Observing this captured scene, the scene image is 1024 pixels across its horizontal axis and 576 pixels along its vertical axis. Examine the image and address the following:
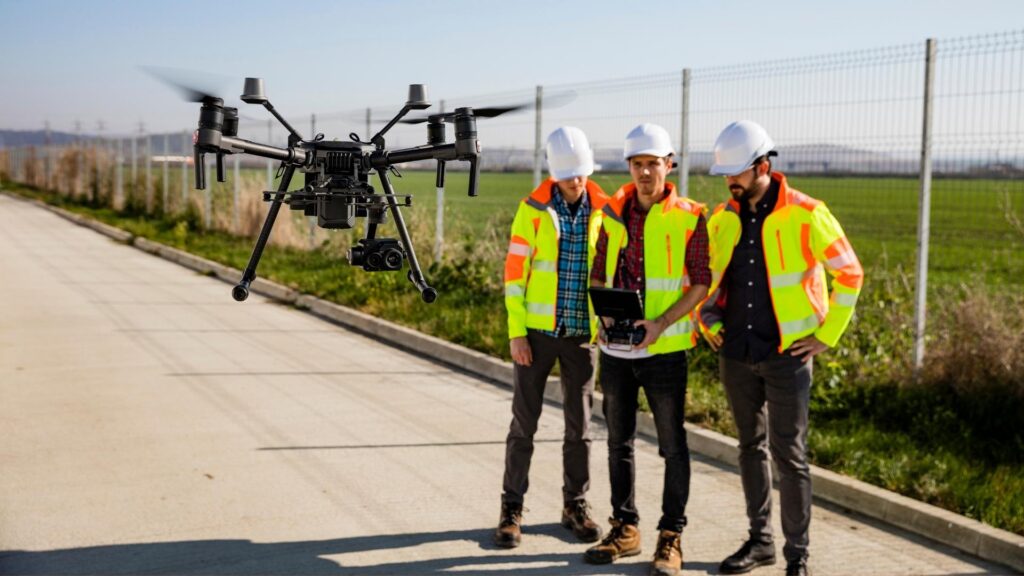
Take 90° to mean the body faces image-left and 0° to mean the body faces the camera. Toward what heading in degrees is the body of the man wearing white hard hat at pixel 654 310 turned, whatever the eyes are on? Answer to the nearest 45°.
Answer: approximately 45°

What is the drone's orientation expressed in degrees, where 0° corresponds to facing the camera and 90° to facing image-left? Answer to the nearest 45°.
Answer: approximately 0°

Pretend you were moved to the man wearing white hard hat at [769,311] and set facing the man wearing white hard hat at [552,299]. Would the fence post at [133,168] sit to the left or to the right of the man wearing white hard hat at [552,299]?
right

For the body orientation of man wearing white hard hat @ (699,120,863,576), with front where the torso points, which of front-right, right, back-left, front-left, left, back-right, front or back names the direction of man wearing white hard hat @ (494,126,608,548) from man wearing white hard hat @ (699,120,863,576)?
front-right

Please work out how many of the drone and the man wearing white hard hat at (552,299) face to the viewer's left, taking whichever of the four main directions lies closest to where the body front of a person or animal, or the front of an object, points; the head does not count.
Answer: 0

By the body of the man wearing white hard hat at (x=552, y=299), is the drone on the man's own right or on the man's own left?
on the man's own right

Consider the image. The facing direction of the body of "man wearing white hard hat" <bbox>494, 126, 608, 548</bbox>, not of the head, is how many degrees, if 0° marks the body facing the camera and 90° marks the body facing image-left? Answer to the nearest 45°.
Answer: approximately 315°

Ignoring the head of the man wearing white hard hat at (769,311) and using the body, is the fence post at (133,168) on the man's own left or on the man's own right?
on the man's own right
